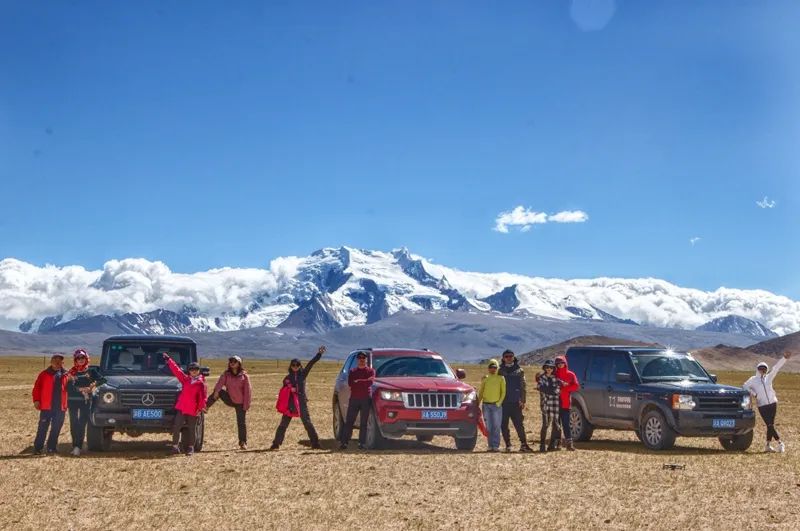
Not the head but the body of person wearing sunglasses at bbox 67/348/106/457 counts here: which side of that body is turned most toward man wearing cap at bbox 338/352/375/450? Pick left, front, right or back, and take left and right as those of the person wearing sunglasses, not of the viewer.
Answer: left

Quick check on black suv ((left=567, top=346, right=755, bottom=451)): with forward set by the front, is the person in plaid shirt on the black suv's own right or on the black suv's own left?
on the black suv's own right

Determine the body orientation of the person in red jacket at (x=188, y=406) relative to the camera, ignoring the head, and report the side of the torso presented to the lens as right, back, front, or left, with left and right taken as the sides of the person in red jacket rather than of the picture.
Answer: front

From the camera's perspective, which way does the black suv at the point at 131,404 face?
toward the camera

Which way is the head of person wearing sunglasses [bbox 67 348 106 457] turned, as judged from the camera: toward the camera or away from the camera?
toward the camera

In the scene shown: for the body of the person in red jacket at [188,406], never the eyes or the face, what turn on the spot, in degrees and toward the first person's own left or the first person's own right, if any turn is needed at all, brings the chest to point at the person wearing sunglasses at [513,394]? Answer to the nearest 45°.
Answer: approximately 90° to the first person's own left

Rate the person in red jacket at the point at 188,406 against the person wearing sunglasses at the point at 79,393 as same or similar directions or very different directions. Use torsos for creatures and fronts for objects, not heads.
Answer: same or similar directions

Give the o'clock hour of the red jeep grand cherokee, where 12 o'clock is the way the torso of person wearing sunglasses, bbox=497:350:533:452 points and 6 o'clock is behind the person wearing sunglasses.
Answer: The red jeep grand cherokee is roughly at 4 o'clock from the person wearing sunglasses.

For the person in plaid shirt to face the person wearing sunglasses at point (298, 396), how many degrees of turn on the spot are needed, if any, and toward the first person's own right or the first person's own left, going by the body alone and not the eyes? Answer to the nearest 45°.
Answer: approximately 90° to the first person's own right

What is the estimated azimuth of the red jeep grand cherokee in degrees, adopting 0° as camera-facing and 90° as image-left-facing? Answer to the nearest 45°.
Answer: approximately 315°

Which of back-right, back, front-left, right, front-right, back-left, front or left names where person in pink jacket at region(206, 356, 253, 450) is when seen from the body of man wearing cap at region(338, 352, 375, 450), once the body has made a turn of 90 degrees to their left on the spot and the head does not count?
back

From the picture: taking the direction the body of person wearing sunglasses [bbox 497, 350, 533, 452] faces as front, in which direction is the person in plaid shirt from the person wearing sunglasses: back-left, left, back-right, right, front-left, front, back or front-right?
left

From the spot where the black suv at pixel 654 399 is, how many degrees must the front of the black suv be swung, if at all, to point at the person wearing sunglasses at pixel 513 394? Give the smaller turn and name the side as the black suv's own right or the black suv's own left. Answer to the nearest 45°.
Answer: approximately 90° to the black suv's own right

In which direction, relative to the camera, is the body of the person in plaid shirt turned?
toward the camera
